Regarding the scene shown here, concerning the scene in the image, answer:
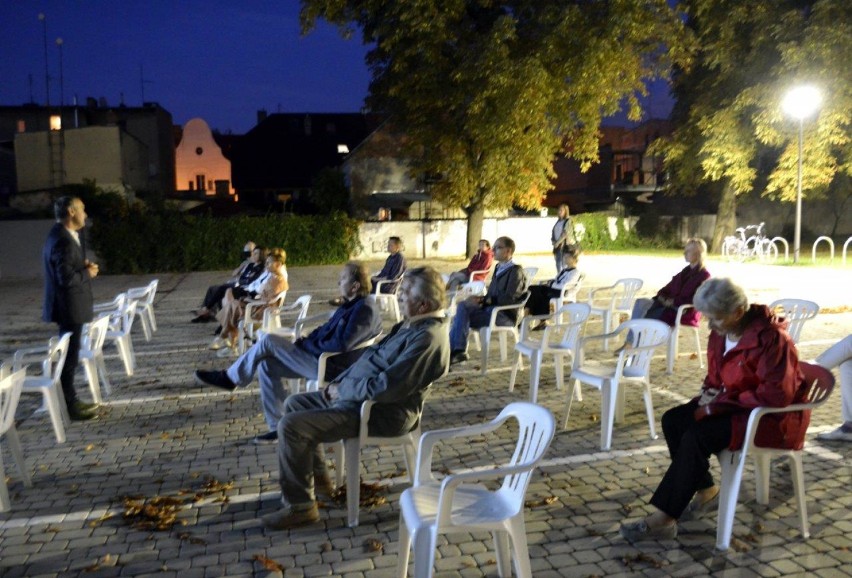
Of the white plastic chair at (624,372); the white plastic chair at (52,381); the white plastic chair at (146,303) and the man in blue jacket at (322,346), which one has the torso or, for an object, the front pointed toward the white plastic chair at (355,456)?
the white plastic chair at (624,372)

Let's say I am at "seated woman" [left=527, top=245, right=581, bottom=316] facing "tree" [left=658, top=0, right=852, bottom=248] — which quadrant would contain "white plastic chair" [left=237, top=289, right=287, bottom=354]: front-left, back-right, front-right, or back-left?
back-left

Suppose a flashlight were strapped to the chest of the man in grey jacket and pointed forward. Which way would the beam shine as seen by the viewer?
to the viewer's left

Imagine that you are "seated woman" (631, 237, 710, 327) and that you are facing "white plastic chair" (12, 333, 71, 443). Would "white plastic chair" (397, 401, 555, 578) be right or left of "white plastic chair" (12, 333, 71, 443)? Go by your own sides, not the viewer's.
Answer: left

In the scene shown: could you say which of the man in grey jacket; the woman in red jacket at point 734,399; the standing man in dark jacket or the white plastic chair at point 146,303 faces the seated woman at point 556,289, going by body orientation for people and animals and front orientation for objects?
the standing man in dark jacket

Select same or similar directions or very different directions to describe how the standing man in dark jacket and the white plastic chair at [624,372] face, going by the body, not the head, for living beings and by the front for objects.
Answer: very different directions

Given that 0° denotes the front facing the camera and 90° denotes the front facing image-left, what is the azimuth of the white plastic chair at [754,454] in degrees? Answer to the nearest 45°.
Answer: approximately 90°

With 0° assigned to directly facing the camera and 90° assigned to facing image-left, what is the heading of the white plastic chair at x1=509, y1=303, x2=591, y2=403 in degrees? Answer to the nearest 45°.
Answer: approximately 45°

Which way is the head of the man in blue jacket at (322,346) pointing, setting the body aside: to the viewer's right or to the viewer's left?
to the viewer's left

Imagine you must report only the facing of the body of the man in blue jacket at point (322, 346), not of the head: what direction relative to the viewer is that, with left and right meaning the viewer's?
facing to the left of the viewer

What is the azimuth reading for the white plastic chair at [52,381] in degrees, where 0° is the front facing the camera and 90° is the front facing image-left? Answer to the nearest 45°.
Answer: approximately 90°

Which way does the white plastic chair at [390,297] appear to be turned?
to the viewer's left

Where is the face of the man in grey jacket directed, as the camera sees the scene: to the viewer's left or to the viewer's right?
to the viewer's left

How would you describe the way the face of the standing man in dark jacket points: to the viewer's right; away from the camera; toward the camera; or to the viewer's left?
to the viewer's right
